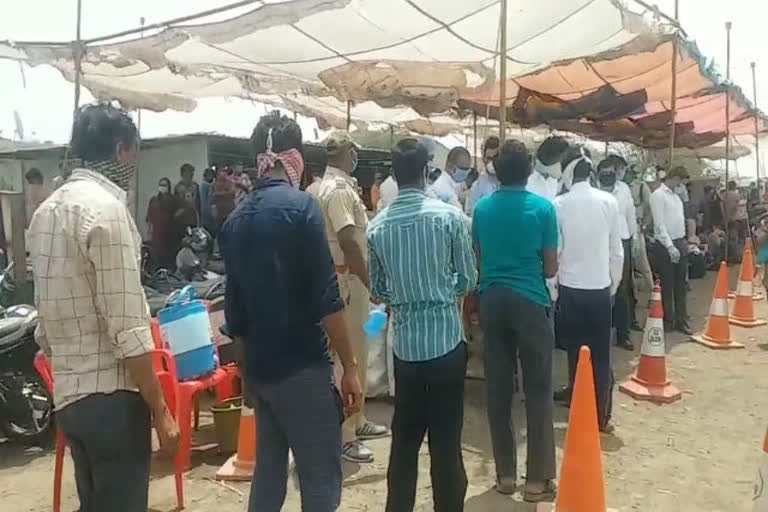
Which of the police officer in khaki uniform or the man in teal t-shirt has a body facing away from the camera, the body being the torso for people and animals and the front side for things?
the man in teal t-shirt

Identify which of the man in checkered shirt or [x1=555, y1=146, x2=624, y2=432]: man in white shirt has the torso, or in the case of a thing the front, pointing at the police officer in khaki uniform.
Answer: the man in checkered shirt

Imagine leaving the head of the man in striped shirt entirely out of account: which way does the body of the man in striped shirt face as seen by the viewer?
away from the camera

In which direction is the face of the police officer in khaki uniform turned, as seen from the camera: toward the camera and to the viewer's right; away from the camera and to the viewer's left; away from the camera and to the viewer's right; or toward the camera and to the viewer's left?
away from the camera and to the viewer's right

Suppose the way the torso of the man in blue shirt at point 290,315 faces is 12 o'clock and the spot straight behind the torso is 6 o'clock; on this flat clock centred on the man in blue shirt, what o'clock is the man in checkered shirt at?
The man in checkered shirt is roughly at 8 o'clock from the man in blue shirt.

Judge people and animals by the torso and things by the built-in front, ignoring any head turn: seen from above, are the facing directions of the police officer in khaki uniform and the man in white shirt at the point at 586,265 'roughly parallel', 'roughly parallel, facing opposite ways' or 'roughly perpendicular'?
roughly perpendicular

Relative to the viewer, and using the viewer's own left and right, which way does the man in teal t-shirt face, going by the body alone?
facing away from the viewer

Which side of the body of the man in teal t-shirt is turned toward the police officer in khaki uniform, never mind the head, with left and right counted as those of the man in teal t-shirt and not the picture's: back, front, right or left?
left

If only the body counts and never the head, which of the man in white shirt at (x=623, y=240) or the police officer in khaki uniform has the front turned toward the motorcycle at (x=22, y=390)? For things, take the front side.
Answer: the man in white shirt

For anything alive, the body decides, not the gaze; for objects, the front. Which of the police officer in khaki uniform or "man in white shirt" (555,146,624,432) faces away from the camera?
the man in white shirt

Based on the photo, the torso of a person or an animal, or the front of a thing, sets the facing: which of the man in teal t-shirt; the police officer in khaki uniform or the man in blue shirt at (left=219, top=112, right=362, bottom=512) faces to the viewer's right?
the police officer in khaki uniform

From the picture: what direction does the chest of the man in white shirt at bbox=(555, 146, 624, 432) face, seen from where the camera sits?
away from the camera

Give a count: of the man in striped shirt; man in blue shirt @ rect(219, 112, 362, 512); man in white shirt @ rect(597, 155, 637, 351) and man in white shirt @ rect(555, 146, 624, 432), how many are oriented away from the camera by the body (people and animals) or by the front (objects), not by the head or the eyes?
3

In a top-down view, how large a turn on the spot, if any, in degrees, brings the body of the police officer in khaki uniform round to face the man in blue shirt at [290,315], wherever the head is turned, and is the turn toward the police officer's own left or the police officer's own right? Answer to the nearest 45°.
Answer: approximately 90° to the police officer's own right
